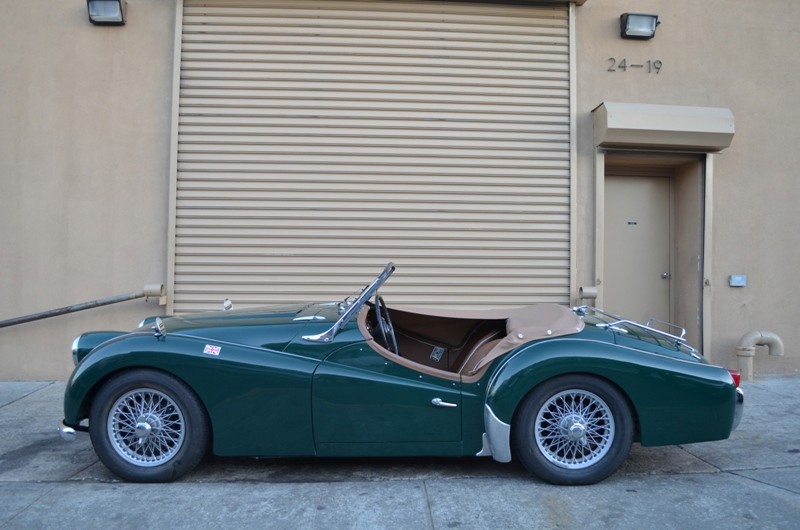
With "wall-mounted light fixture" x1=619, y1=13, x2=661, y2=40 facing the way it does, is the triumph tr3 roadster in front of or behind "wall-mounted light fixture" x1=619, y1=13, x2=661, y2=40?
in front

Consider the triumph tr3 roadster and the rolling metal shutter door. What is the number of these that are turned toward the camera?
1

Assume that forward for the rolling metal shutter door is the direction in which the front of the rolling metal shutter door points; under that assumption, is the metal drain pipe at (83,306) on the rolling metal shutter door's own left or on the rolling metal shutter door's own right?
on the rolling metal shutter door's own right

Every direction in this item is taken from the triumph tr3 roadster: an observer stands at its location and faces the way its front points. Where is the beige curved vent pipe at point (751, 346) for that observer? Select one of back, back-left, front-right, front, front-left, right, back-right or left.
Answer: back-right

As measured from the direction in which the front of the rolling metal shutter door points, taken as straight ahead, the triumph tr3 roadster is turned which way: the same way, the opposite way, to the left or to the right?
to the right

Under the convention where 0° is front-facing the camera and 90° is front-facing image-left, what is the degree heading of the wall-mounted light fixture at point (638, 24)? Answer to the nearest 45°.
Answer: approximately 0°

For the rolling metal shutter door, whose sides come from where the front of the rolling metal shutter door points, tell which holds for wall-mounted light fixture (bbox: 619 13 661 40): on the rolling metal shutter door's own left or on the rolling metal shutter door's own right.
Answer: on the rolling metal shutter door's own left

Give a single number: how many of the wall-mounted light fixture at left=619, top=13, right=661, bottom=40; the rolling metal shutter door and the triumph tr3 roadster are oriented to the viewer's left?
1

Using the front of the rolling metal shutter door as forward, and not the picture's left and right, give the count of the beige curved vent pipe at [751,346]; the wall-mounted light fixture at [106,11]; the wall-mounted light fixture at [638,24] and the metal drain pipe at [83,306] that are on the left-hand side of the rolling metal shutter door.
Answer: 2

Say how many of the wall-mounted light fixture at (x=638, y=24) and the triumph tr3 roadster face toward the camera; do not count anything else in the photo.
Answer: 1

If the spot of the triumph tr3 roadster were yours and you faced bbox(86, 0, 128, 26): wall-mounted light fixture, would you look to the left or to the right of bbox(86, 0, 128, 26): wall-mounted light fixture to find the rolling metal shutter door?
right

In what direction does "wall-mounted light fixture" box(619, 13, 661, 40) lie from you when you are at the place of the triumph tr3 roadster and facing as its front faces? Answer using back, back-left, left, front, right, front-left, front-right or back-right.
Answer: back-right

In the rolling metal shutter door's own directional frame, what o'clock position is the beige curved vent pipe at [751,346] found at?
The beige curved vent pipe is roughly at 9 o'clock from the rolling metal shutter door.

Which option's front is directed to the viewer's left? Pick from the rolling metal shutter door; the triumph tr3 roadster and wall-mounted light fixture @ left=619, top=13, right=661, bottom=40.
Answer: the triumph tr3 roadster

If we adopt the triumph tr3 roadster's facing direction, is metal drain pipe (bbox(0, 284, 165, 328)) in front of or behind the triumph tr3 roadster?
in front

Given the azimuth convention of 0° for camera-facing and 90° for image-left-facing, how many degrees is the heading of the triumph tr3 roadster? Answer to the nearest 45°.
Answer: approximately 90°
